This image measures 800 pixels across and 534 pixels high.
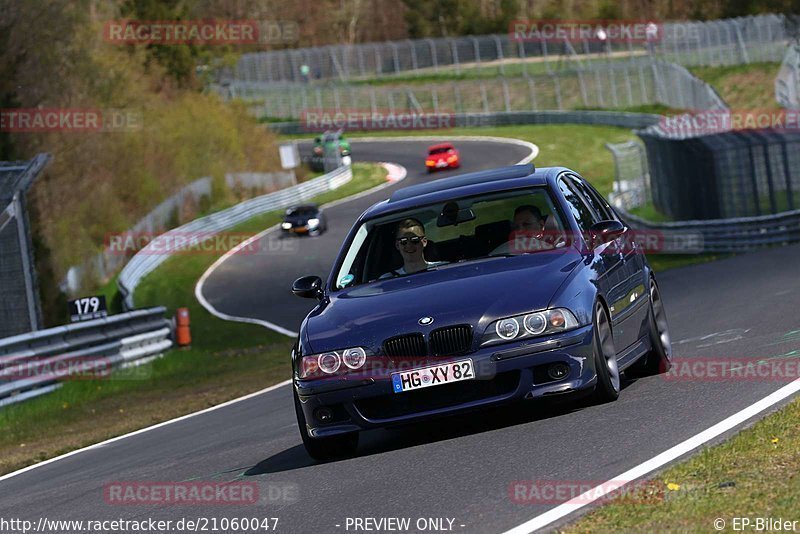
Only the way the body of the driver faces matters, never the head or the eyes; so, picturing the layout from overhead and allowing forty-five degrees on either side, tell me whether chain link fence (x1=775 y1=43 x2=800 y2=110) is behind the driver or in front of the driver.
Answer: behind

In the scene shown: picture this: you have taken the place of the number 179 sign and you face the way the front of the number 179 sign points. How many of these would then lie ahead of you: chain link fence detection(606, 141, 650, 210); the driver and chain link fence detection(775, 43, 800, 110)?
1

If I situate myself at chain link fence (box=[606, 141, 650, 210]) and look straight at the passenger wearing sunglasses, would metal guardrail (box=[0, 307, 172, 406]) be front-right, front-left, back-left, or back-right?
front-right

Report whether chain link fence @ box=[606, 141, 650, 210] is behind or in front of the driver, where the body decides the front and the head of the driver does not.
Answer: behind

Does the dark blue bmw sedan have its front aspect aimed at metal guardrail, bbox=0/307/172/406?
no

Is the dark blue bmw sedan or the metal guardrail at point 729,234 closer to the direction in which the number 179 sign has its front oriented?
the dark blue bmw sedan

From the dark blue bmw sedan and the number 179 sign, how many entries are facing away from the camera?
0

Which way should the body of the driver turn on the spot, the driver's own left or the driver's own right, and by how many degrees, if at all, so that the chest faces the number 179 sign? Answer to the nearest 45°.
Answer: approximately 90° to the driver's own right

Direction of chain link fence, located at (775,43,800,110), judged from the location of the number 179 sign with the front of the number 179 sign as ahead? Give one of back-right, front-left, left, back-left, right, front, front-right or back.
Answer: back-left

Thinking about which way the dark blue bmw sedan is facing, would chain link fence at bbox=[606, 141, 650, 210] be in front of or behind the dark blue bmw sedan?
behind

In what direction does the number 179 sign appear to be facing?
toward the camera

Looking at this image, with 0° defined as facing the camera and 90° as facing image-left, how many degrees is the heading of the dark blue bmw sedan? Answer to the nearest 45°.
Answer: approximately 45°

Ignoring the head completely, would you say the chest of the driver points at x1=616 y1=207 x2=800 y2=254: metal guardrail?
no

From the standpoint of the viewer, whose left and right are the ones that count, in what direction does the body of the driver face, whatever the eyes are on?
facing the viewer and to the left of the viewer

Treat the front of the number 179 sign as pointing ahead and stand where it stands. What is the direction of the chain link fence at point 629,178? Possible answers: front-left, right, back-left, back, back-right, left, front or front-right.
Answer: back-left

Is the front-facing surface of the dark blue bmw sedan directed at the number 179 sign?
no
